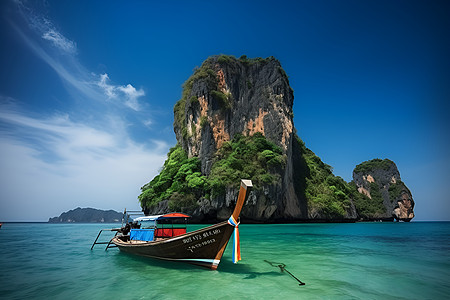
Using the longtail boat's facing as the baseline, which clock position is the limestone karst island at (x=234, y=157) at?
The limestone karst island is roughly at 8 o'clock from the longtail boat.

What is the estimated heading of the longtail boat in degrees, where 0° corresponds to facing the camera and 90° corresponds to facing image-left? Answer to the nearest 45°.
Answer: approximately 315°
